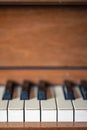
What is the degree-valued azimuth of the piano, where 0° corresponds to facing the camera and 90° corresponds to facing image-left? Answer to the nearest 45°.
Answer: approximately 0°
